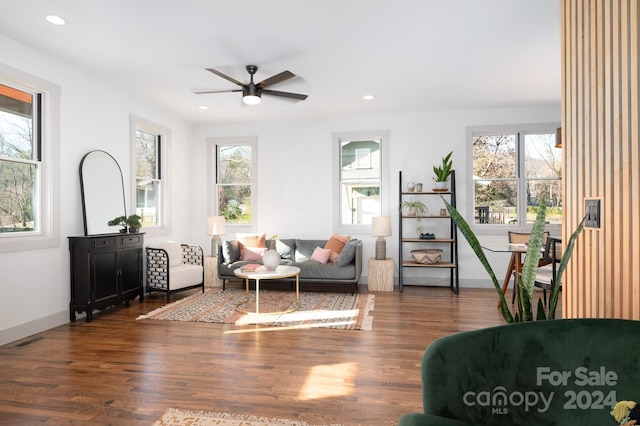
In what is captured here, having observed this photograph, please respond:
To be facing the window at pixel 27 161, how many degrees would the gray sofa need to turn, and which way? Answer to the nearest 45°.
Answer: approximately 45° to its right

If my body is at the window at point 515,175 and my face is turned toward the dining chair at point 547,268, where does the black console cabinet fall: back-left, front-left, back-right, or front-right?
front-right

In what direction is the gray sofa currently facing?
toward the camera

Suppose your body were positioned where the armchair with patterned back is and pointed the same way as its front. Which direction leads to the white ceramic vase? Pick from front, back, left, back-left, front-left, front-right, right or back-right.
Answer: front

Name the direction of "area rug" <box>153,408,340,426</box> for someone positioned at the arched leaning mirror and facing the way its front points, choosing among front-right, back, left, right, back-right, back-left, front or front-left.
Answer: front-right

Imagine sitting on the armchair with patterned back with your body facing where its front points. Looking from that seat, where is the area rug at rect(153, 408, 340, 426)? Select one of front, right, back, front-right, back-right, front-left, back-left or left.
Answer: front-right

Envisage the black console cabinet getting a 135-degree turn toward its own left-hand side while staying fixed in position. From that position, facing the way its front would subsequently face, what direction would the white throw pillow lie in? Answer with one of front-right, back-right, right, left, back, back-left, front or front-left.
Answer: front-right

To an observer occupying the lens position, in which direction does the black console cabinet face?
facing the viewer and to the right of the viewer

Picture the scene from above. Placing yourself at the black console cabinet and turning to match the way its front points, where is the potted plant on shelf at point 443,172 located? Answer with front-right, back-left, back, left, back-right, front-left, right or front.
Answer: front-left

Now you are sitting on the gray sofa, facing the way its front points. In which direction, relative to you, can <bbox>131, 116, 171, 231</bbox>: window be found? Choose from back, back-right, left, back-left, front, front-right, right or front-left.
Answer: right

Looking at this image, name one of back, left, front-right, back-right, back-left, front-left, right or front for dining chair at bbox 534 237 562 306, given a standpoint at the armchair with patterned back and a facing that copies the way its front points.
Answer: front

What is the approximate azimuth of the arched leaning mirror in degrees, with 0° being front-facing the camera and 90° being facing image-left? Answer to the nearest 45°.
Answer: approximately 315°

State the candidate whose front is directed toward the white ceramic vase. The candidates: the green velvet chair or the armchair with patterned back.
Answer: the armchair with patterned back

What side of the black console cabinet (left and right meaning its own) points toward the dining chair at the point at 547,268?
front
